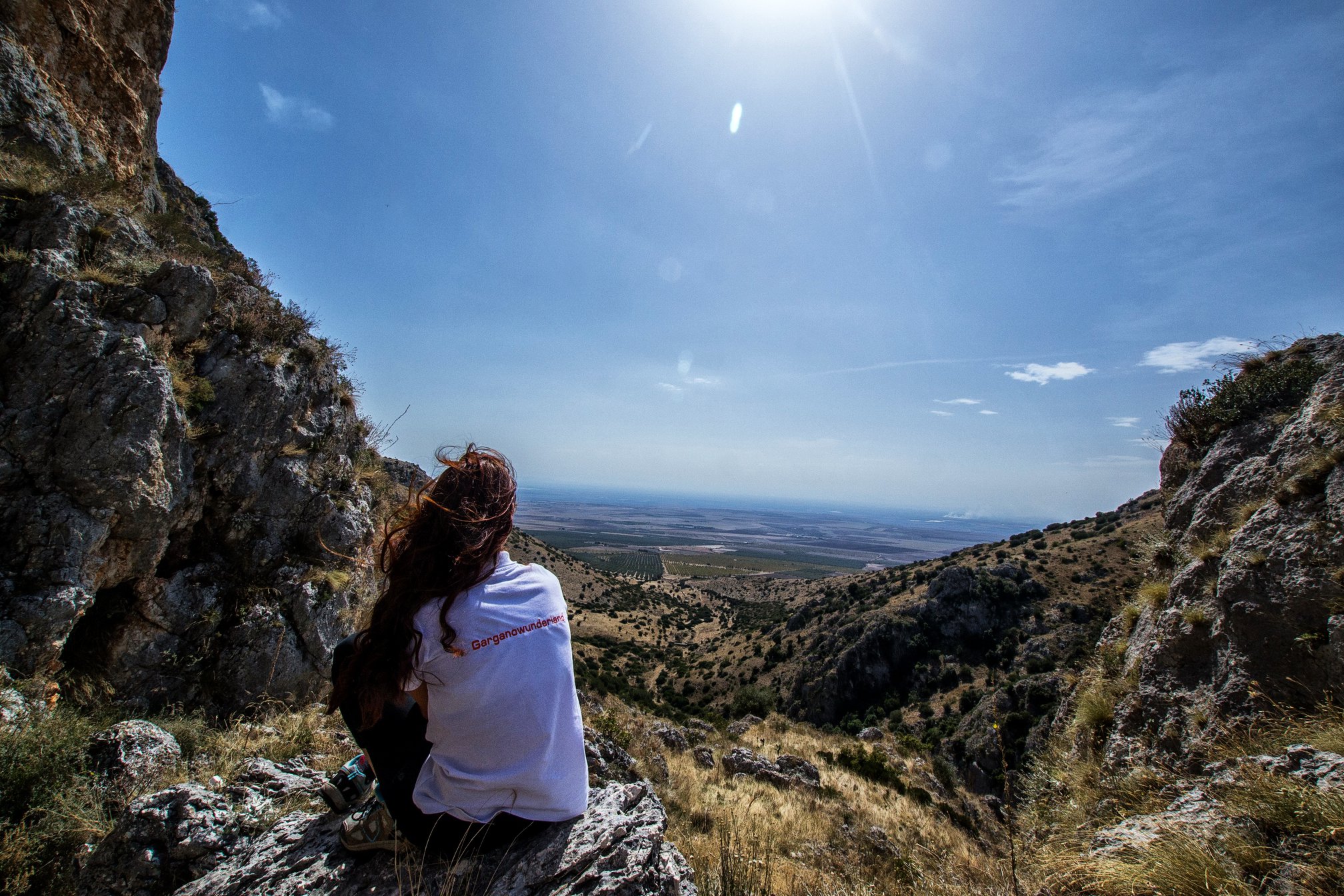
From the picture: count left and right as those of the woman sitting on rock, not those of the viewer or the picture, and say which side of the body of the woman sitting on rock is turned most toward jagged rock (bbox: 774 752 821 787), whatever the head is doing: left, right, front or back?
right

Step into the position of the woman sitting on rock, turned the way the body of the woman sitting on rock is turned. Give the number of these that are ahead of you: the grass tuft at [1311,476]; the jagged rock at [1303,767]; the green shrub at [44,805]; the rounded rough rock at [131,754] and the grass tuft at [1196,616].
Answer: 2

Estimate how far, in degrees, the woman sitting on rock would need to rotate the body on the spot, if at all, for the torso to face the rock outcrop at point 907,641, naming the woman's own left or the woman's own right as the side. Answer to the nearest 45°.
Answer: approximately 90° to the woman's own right

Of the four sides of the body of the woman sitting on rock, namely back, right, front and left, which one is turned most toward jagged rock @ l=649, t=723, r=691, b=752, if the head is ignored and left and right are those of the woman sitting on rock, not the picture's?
right

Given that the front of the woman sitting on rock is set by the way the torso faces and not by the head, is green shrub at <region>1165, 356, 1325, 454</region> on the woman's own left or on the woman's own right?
on the woman's own right

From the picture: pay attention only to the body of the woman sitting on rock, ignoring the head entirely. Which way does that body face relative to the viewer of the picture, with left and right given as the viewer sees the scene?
facing away from the viewer and to the left of the viewer

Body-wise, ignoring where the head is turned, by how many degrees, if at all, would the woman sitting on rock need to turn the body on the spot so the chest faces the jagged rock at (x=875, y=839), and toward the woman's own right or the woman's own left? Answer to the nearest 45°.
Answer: approximately 90° to the woman's own right

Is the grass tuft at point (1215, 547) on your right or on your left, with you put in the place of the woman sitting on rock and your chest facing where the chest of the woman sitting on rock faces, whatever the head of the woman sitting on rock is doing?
on your right

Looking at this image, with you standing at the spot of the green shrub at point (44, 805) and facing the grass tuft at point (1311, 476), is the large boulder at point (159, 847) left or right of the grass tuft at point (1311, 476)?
right

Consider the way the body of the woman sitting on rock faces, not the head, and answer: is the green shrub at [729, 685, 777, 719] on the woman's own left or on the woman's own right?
on the woman's own right

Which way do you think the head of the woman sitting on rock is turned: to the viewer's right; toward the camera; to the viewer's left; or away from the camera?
away from the camera

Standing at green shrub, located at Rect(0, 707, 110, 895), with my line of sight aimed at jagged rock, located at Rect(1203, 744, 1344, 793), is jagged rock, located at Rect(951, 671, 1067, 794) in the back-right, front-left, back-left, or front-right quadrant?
front-left
